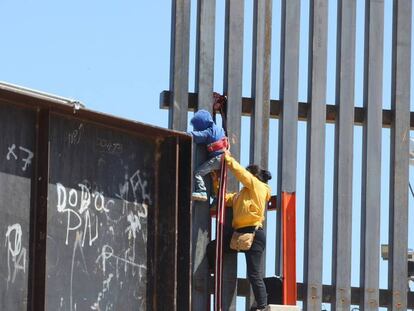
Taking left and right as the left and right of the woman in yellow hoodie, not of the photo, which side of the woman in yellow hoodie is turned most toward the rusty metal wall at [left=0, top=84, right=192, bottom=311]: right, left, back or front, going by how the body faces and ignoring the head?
left

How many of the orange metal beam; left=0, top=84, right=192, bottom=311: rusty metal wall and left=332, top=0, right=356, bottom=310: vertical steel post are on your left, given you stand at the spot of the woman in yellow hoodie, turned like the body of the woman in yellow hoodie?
1

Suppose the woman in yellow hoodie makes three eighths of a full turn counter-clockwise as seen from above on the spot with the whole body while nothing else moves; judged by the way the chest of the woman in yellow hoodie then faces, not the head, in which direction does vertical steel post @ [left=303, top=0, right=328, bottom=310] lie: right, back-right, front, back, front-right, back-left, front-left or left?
left

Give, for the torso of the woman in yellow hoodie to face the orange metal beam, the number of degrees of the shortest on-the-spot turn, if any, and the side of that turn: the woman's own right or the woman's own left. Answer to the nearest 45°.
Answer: approximately 135° to the woman's own right

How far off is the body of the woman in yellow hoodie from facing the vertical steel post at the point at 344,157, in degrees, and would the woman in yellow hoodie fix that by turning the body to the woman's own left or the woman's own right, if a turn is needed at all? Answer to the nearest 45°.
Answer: approximately 135° to the woman's own right
